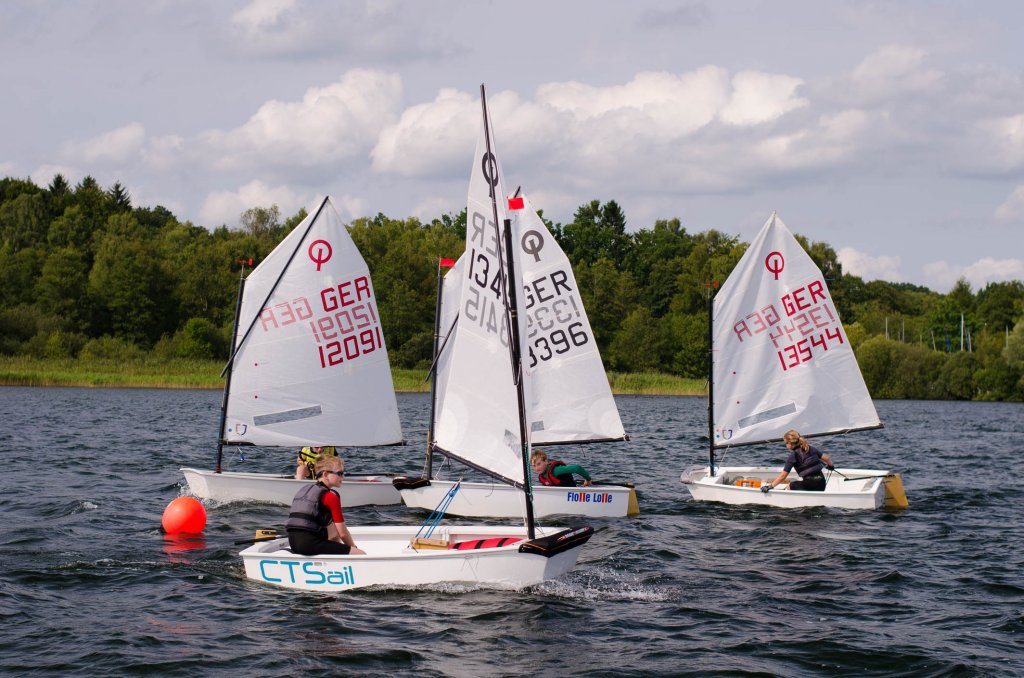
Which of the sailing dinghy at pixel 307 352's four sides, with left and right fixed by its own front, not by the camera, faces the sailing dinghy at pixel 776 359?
back

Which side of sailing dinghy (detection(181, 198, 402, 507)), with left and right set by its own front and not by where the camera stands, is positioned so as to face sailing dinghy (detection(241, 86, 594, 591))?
left

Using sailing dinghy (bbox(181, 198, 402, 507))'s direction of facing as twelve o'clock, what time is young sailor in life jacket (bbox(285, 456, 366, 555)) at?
The young sailor in life jacket is roughly at 9 o'clock from the sailing dinghy.

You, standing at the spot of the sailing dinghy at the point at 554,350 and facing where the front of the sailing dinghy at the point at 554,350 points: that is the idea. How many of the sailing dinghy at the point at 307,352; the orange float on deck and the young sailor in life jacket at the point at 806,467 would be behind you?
2

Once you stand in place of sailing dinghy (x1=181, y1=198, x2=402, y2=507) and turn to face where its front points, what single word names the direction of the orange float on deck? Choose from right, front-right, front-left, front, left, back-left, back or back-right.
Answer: back

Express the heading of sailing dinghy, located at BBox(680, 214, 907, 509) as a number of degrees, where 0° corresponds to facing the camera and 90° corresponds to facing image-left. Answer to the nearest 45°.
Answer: approximately 90°

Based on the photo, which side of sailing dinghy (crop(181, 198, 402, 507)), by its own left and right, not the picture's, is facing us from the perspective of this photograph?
left

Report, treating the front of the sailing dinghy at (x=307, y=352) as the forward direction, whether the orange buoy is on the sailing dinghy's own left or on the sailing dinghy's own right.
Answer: on the sailing dinghy's own left

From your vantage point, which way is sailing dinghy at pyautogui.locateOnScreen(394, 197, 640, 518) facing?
to the viewer's left
